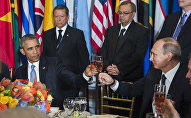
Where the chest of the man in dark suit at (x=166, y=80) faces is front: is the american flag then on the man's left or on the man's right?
on the man's right

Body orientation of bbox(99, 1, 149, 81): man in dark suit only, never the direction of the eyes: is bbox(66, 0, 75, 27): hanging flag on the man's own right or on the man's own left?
on the man's own right

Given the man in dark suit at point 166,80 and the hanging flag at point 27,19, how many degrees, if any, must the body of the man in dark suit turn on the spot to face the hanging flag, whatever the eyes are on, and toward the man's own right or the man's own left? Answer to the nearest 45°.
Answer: approximately 90° to the man's own right

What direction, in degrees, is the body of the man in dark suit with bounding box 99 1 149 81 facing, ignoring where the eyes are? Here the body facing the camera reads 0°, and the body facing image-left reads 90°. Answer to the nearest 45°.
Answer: approximately 45°

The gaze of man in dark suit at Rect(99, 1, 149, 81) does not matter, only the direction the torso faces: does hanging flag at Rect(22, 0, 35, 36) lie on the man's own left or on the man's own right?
on the man's own right
